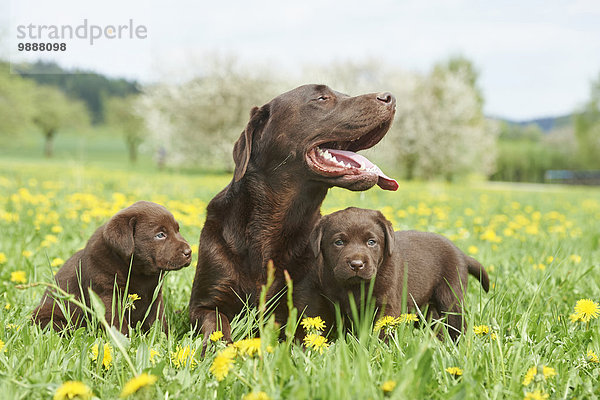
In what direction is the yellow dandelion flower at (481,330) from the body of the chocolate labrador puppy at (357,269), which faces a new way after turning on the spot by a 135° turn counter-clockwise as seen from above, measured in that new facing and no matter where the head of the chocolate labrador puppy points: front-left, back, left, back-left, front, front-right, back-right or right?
front-right

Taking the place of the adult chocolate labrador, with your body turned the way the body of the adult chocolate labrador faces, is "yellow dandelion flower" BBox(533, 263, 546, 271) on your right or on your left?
on your left

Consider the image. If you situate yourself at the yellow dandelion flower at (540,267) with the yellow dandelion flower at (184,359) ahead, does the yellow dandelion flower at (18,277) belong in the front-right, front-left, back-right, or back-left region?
front-right

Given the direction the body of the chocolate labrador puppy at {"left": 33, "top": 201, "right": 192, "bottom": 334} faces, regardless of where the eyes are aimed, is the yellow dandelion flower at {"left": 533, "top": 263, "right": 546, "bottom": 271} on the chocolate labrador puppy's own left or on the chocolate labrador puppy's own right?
on the chocolate labrador puppy's own left

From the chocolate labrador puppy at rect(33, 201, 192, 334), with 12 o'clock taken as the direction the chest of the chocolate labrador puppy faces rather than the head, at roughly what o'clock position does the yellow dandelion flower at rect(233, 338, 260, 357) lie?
The yellow dandelion flower is roughly at 1 o'clock from the chocolate labrador puppy.

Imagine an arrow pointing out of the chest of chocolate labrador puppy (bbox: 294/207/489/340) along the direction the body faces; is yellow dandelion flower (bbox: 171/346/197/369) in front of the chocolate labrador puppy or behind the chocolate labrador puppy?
in front

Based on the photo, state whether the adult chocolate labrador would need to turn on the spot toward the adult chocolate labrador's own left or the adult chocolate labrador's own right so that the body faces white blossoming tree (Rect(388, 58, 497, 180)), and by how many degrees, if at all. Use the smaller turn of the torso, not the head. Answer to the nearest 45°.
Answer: approximately 135° to the adult chocolate labrador's own left

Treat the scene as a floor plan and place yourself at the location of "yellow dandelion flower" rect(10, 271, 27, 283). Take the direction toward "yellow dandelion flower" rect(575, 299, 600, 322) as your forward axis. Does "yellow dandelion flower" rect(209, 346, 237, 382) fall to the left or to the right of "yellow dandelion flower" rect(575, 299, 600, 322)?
right

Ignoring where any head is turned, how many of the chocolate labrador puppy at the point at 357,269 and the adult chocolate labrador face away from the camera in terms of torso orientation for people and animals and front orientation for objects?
0

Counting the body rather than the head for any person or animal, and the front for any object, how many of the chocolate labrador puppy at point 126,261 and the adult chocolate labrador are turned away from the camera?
0

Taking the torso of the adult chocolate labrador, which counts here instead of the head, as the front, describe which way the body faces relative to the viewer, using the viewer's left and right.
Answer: facing the viewer and to the right of the viewer

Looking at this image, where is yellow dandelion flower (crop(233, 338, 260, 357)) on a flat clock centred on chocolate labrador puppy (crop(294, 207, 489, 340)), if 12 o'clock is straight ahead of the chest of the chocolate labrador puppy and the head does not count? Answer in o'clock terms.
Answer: The yellow dandelion flower is roughly at 11 o'clock from the chocolate labrador puppy.

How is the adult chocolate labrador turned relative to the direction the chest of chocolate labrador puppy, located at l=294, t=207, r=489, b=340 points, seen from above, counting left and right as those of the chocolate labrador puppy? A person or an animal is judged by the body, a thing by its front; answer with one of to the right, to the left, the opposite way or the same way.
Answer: to the left
